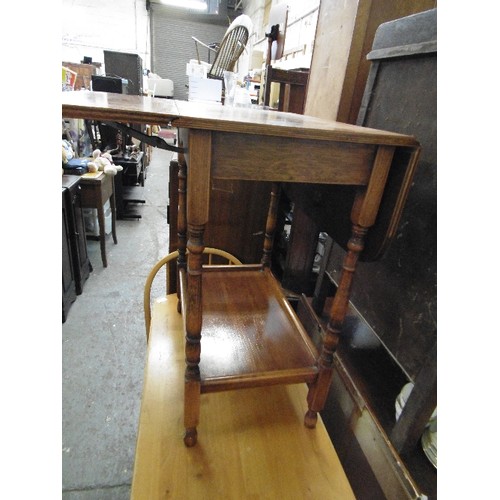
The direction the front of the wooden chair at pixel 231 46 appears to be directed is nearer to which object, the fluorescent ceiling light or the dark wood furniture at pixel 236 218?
the dark wood furniture

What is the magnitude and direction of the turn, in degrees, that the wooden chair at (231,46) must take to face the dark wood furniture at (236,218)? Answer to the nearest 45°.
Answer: approximately 45° to its left

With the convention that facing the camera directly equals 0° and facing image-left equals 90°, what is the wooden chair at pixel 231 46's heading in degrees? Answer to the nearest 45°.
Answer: approximately 45°

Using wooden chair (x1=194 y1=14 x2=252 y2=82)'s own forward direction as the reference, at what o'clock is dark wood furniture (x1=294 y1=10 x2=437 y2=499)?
The dark wood furniture is roughly at 10 o'clock from the wooden chair.

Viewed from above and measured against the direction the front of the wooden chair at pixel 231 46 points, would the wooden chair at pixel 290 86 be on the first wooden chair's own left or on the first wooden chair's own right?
on the first wooden chair's own left
